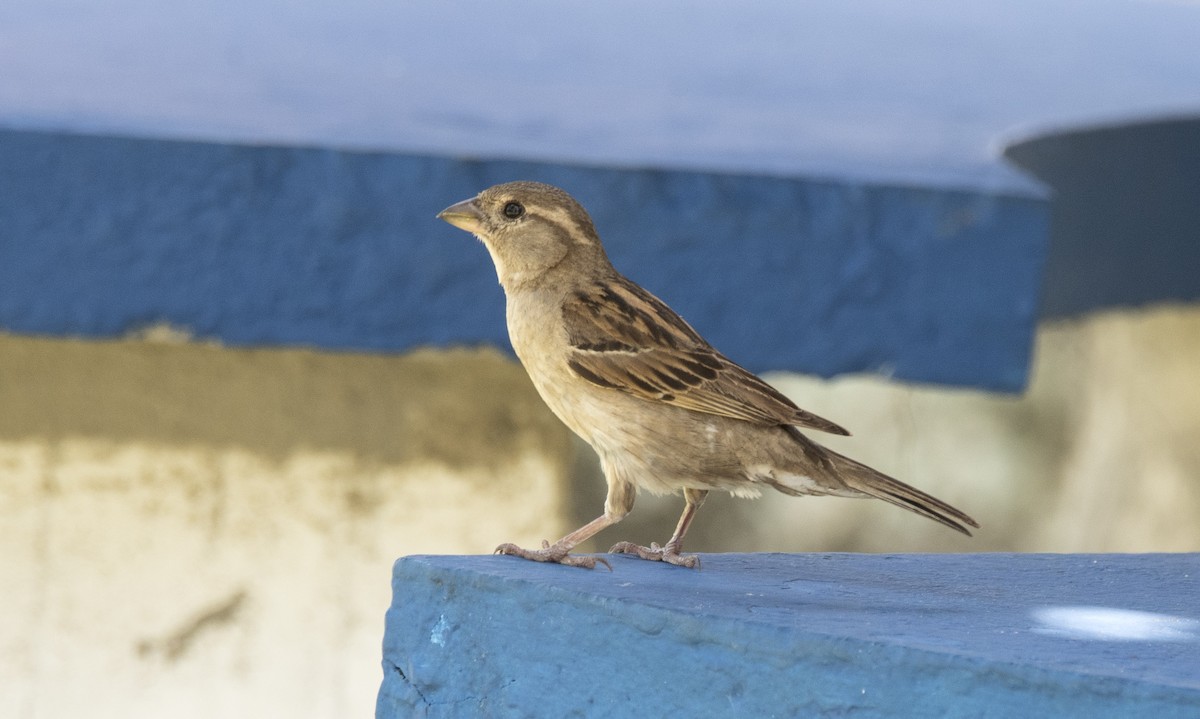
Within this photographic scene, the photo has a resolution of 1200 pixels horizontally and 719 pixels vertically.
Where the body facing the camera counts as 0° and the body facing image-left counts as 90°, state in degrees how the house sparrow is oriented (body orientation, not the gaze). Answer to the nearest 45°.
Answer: approximately 90°
